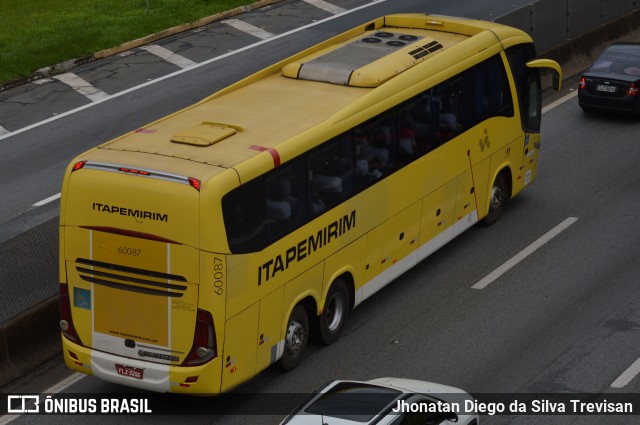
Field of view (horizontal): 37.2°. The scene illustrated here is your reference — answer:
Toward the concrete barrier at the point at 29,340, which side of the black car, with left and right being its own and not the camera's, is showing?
back

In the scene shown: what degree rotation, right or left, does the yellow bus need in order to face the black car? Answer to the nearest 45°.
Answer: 0° — it already faces it

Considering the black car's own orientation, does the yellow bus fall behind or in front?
behind

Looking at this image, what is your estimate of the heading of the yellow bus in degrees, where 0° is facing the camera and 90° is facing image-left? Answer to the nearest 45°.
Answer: approximately 225°

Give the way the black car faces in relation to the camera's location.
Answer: facing away from the viewer and to the right of the viewer

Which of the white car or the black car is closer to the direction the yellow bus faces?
the black car

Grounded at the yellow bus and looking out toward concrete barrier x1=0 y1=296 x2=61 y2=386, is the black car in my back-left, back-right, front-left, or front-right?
back-right

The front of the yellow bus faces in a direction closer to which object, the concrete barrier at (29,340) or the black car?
the black car
